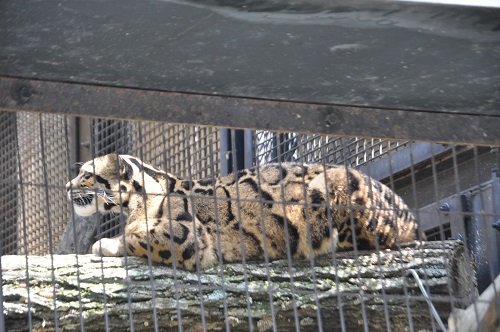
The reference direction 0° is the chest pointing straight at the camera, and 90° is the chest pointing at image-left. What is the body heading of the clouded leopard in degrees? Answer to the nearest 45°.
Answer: approximately 90°
